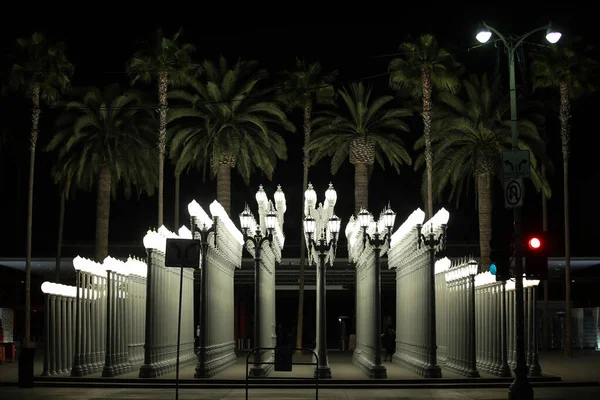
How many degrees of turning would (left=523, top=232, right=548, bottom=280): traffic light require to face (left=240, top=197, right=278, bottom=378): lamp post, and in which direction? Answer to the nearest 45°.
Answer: approximately 135° to its right

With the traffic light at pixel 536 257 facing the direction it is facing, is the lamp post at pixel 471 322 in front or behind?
behind

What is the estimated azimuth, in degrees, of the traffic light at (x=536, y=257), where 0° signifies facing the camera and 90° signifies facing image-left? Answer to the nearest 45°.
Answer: approximately 0°

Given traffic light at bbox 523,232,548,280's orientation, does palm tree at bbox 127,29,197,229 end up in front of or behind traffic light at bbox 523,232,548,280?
behind

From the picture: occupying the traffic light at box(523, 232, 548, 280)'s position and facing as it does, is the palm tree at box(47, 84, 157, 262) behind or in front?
behind

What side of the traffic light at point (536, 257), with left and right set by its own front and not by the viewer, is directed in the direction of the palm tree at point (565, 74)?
back

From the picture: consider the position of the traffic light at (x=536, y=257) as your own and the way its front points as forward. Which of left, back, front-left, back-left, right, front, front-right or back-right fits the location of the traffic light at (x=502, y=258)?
back-right

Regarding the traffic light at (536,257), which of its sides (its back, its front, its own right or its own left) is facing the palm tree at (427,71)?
back

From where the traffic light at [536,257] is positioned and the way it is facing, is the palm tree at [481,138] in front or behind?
behind
